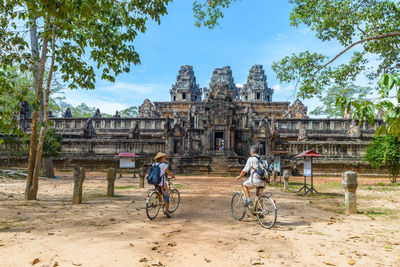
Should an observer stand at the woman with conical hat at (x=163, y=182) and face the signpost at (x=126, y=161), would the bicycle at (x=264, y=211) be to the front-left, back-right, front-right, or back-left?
back-right

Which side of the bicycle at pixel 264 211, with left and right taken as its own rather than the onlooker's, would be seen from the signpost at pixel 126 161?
front

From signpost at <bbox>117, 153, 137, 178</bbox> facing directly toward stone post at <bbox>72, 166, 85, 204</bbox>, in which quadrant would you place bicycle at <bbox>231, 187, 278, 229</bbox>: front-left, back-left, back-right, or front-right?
front-left

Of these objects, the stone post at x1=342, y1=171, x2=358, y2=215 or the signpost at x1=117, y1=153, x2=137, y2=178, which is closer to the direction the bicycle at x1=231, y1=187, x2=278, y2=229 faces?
the signpost

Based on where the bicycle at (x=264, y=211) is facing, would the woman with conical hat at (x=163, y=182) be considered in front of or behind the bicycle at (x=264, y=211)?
in front

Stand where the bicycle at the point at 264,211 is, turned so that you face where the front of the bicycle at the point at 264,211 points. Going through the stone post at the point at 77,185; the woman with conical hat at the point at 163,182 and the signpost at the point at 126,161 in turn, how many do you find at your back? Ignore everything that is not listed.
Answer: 0

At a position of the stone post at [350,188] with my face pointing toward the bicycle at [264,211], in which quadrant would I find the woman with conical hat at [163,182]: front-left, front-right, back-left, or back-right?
front-right

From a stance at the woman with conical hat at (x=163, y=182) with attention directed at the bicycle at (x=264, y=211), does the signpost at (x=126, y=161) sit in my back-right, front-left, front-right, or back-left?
back-left

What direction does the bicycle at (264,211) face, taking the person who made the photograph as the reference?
facing away from the viewer and to the left of the viewer

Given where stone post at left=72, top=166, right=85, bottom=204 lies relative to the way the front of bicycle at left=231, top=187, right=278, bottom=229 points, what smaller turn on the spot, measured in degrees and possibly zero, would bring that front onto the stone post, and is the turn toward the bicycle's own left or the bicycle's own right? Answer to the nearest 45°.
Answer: approximately 45° to the bicycle's own left

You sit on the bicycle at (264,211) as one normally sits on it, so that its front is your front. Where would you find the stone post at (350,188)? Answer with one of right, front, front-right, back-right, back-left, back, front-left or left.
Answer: right

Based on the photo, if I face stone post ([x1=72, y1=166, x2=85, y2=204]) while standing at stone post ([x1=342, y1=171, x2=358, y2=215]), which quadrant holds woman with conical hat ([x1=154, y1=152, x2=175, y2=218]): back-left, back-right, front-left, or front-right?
front-left

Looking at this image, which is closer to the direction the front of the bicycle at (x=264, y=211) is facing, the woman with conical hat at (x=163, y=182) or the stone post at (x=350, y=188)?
the woman with conical hat
